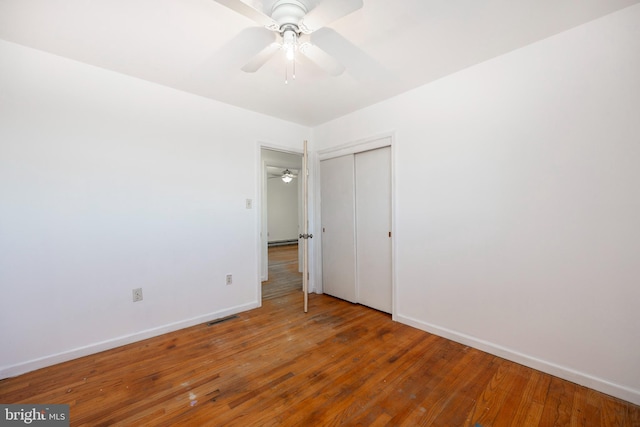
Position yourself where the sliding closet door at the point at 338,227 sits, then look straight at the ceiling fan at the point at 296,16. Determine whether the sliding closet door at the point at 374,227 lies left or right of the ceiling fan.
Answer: left

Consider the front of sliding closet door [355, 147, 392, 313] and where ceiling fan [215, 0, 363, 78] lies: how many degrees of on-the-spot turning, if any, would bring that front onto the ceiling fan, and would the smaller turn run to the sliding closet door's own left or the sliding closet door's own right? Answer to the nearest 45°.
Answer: approximately 45° to the sliding closet door's own left

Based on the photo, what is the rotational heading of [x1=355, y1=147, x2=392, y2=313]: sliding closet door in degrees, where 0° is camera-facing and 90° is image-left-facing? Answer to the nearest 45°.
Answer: approximately 45°

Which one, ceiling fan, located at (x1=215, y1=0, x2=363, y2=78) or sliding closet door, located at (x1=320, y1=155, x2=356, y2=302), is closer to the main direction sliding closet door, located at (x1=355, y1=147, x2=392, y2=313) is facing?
the ceiling fan

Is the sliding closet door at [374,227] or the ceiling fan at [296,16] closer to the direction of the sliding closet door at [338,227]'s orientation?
the ceiling fan

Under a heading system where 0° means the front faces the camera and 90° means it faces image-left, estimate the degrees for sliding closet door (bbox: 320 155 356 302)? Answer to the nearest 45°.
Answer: approximately 45°

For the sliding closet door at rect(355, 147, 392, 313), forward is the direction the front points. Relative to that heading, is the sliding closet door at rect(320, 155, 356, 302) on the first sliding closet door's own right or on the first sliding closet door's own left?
on the first sliding closet door's own right

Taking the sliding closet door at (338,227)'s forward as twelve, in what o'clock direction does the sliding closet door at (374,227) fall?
the sliding closet door at (374,227) is roughly at 9 o'clock from the sliding closet door at (338,227).
